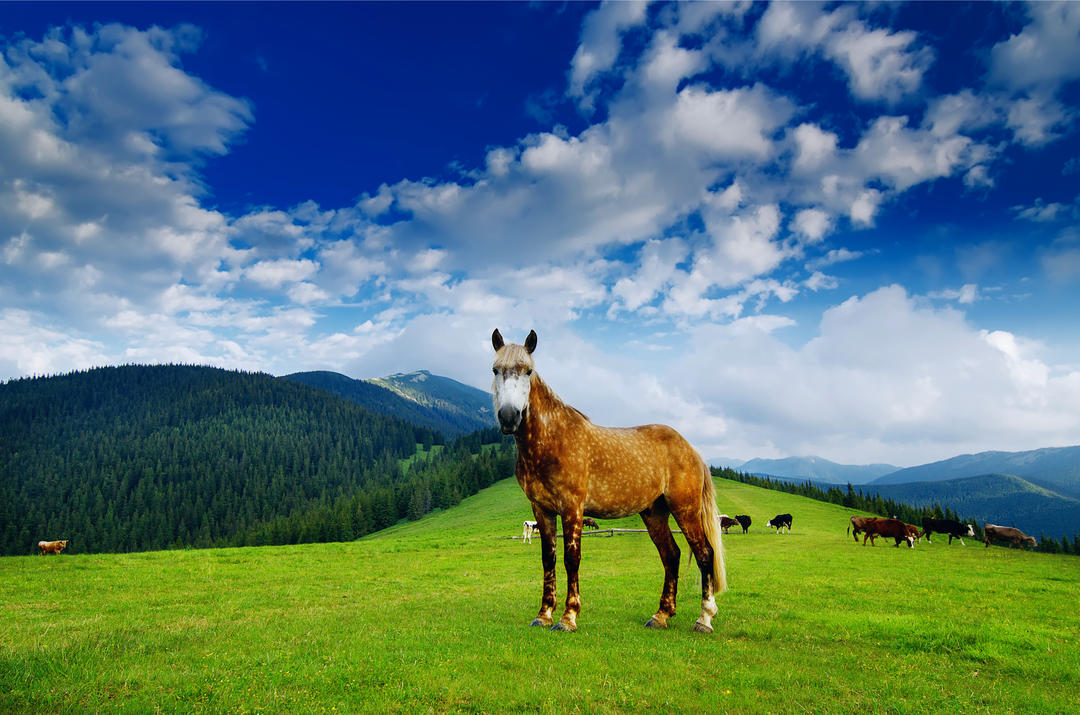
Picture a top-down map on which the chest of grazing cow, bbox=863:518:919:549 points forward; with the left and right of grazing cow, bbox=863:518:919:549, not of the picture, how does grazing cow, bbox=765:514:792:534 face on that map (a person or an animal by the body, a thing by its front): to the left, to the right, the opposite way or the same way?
the opposite way

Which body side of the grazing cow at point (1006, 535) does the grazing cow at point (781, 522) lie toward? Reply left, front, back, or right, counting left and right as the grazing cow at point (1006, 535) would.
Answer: back

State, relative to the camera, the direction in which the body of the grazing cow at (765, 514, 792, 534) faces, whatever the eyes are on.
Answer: to the viewer's left

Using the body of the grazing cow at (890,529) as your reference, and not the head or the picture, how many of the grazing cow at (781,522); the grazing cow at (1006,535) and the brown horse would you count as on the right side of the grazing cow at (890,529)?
1

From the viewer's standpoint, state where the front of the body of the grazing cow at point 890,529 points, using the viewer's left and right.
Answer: facing to the right of the viewer

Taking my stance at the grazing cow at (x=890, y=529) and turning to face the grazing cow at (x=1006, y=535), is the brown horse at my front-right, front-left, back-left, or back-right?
back-right

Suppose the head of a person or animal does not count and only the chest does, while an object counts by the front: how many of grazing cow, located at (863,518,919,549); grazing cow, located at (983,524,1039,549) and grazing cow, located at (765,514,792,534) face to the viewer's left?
1

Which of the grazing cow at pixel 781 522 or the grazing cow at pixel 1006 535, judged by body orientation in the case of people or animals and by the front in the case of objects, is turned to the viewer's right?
the grazing cow at pixel 1006 535

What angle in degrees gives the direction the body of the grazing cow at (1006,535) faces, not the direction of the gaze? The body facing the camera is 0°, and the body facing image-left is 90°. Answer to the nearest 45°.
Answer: approximately 270°

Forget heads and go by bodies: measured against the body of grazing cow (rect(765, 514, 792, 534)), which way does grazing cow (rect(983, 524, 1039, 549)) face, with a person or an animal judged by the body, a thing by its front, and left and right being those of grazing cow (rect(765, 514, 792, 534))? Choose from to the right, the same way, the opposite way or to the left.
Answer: the opposite way
